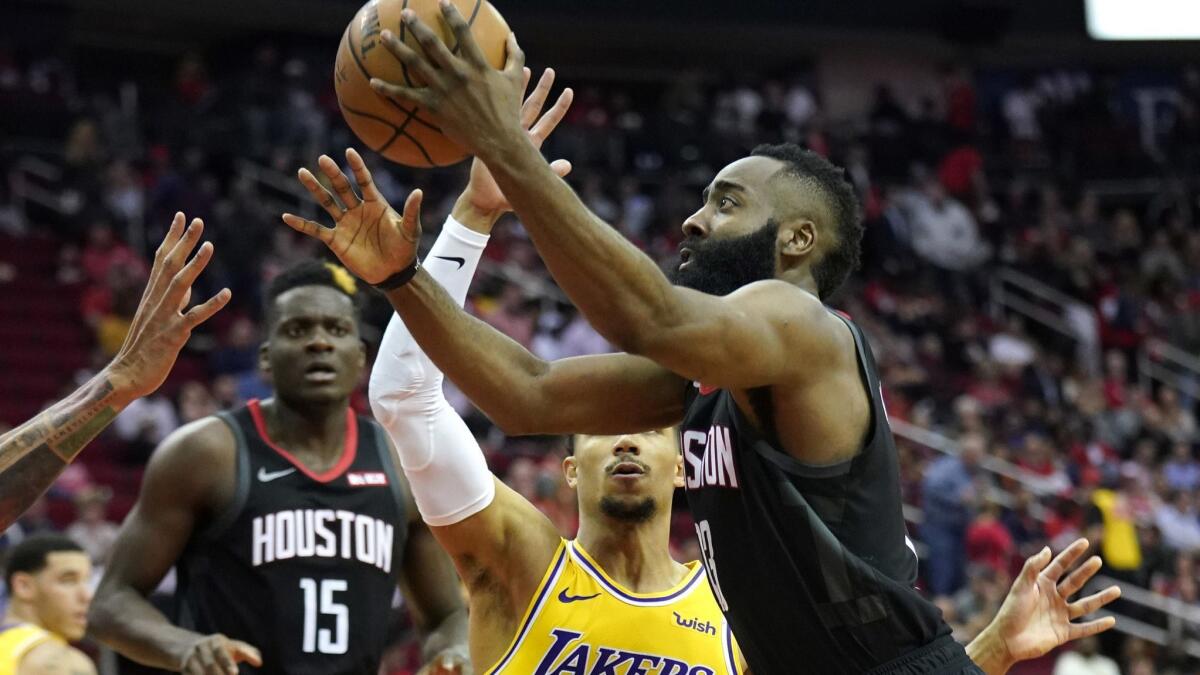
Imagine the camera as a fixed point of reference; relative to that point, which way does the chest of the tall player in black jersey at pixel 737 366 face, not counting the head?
to the viewer's left

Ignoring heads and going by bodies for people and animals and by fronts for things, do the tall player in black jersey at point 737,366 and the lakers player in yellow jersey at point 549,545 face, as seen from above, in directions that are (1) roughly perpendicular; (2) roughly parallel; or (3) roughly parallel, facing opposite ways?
roughly perpendicular

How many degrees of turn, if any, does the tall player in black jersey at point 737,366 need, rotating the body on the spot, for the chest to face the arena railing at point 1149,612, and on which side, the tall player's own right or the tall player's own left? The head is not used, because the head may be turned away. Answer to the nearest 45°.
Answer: approximately 90° to the tall player's own right

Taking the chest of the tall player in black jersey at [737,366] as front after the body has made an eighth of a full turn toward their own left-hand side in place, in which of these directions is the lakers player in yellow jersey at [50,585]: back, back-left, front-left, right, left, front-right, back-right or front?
right

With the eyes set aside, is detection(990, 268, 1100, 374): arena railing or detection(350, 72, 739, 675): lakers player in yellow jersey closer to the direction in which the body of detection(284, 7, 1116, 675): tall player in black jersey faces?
the lakers player in yellow jersey

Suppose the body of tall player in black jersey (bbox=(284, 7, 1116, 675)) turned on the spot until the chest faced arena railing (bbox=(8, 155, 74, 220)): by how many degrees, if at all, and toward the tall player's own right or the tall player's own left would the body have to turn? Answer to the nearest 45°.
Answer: approximately 45° to the tall player's own right

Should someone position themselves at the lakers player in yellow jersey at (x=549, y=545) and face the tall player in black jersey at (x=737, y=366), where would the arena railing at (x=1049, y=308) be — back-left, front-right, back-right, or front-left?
back-left

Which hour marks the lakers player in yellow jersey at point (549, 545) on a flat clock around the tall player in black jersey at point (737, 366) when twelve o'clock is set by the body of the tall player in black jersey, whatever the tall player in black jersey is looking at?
The lakers player in yellow jersey is roughly at 2 o'clock from the tall player in black jersey.

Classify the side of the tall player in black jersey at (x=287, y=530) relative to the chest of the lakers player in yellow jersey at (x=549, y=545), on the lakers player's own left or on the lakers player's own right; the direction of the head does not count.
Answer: on the lakers player's own right

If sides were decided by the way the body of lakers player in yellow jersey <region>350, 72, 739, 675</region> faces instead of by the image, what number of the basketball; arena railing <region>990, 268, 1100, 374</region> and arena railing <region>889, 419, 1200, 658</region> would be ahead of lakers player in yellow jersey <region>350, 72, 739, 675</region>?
1

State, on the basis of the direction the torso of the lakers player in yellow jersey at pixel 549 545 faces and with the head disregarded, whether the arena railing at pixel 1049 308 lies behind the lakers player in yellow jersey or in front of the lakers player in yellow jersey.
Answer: behind

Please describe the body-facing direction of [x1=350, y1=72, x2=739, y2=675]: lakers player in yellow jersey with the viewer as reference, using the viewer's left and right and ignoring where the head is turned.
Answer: facing the viewer

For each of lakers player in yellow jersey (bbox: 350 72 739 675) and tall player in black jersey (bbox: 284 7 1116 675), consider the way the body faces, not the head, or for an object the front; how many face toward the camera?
1
